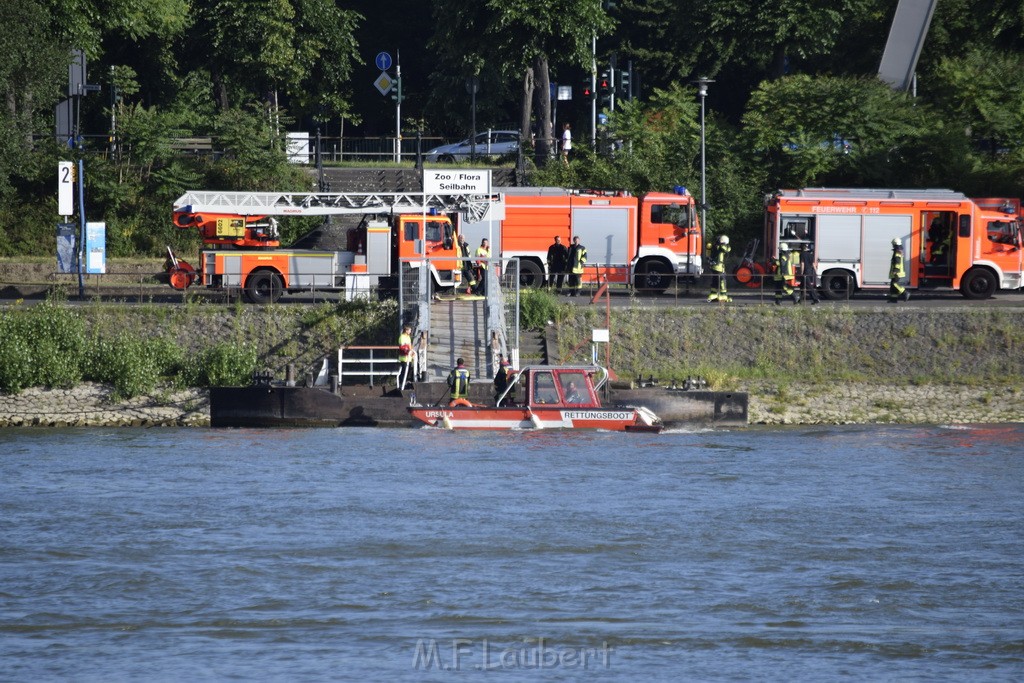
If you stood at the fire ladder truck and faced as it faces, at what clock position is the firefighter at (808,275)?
The firefighter is roughly at 12 o'clock from the fire ladder truck.

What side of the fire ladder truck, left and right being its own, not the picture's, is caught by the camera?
right

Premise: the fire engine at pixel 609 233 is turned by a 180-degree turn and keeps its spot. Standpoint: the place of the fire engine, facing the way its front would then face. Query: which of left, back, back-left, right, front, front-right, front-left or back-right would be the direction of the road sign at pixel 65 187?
front

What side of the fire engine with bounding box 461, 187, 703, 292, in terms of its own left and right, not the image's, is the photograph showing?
right

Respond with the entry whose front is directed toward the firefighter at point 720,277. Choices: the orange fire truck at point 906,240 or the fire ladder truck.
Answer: the fire ladder truck

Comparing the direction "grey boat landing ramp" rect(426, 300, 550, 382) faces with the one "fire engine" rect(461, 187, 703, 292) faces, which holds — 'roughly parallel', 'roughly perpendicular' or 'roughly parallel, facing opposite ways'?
roughly perpendicular

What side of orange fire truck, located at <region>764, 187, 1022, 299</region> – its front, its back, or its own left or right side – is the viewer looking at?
right

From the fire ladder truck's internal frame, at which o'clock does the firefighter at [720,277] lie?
The firefighter is roughly at 12 o'clock from the fire ladder truck.
